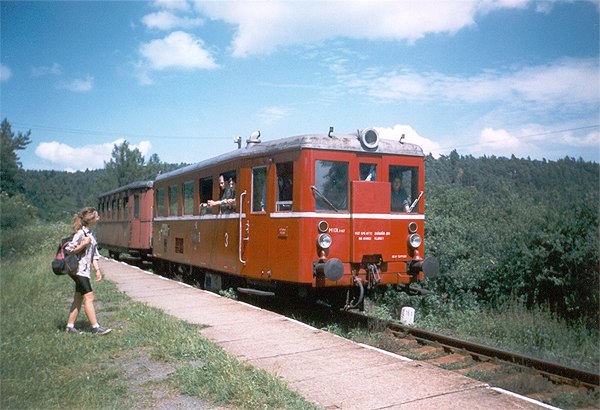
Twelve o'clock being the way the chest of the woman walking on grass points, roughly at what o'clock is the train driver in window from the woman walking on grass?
The train driver in window is roughly at 12 o'clock from the woman walking on grass.

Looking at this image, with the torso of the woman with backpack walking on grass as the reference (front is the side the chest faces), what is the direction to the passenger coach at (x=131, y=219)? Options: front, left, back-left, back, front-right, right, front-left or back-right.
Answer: left

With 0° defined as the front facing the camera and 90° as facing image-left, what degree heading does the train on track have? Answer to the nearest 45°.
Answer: approximately 315°

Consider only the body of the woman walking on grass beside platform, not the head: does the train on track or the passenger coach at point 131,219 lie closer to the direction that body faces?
the train on track

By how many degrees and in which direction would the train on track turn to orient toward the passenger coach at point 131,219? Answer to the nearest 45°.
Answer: approximately 180°

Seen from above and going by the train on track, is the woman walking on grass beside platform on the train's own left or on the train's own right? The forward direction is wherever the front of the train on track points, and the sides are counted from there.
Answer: on the train's own right

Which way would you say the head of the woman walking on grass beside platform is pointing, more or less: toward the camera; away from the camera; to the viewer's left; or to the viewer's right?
to the viewer's right

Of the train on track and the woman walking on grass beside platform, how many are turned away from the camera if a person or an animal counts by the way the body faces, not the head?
0

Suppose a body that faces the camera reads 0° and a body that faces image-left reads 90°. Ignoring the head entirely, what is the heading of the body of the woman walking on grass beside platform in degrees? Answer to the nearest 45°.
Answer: approximately 270°

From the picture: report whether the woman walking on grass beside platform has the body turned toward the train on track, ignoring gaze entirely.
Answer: yes
